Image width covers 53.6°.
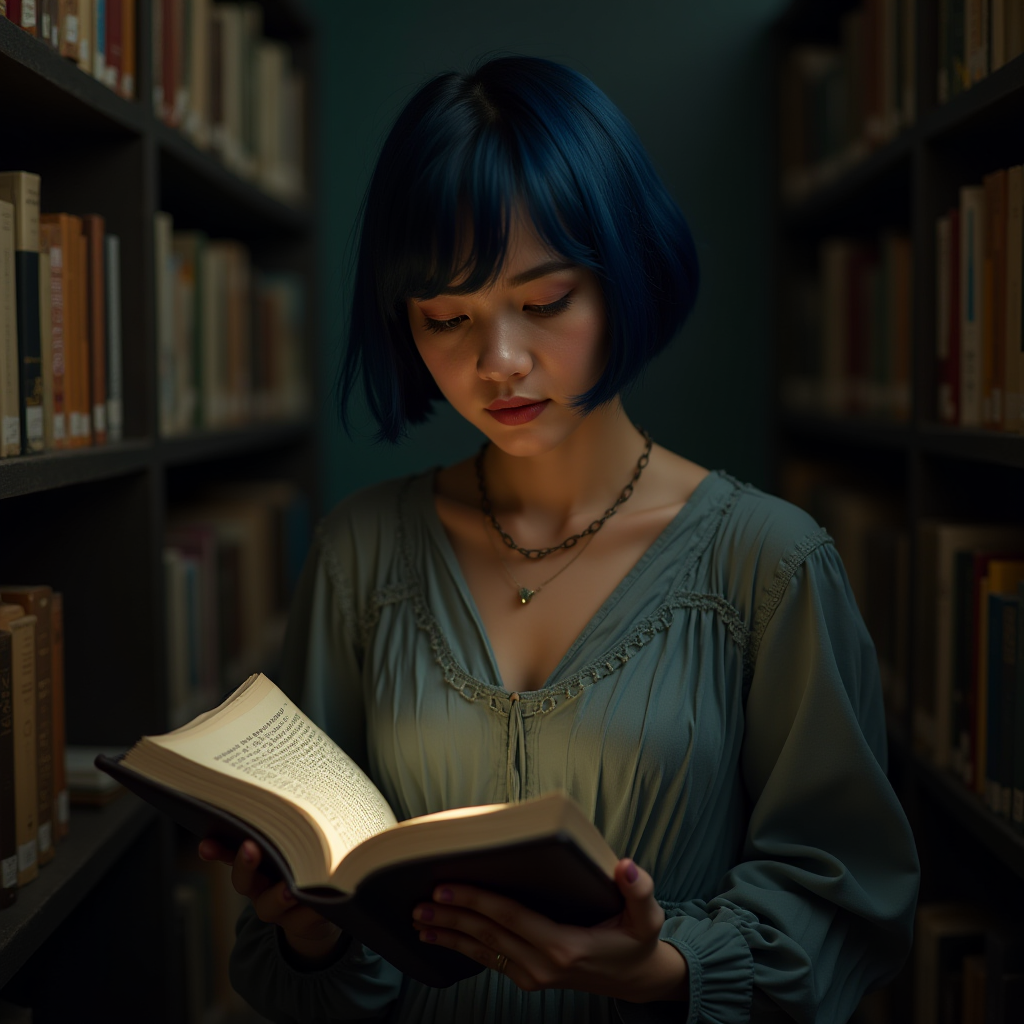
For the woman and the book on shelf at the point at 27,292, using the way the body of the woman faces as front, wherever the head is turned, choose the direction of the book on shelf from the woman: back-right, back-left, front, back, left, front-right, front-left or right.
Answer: front-right

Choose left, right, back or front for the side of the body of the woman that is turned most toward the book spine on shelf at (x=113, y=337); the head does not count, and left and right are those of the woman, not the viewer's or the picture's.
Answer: right

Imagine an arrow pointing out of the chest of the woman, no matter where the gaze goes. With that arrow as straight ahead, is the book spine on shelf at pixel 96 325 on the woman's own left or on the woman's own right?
on the woman's own right

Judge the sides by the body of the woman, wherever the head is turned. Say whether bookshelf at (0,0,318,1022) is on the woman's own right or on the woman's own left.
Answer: on the woman's own right
